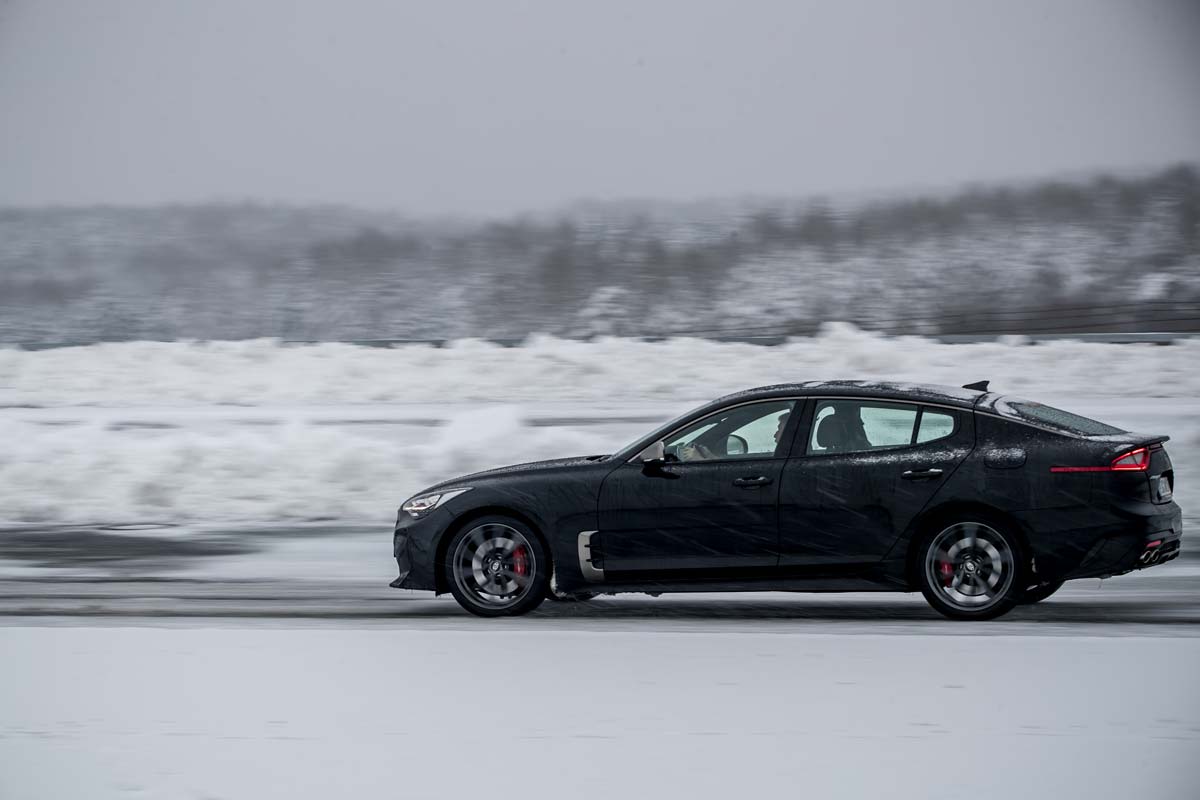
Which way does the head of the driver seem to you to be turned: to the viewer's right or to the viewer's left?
to the viewer's left

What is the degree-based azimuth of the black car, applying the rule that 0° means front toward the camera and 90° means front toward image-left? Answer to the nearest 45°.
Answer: approximately 90°
